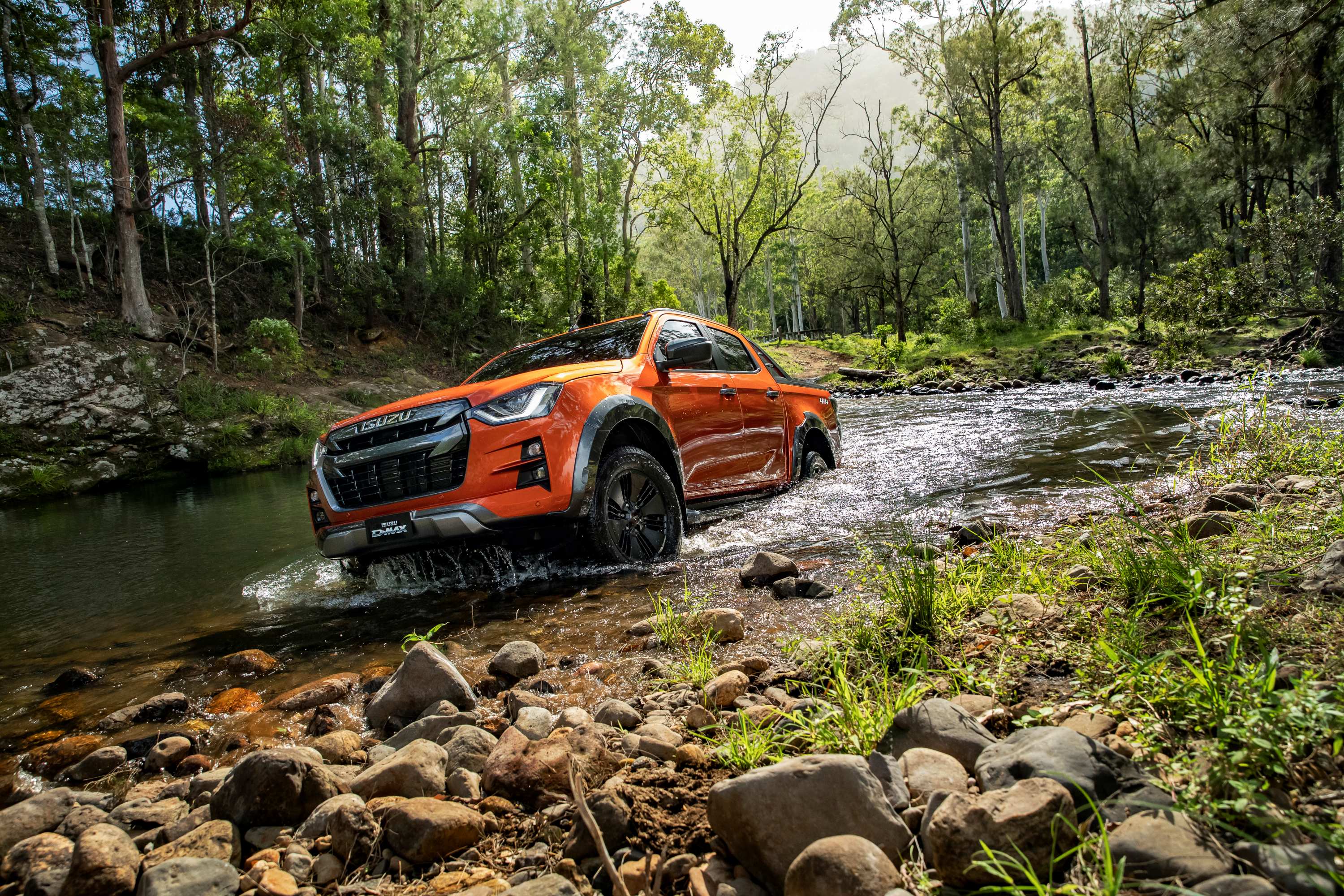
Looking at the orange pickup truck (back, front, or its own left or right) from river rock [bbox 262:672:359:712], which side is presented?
front

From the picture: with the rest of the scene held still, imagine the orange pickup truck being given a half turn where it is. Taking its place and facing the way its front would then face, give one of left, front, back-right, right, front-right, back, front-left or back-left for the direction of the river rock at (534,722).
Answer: back-right

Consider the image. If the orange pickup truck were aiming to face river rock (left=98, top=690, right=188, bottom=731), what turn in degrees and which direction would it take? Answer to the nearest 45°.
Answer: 0° — it already faces it

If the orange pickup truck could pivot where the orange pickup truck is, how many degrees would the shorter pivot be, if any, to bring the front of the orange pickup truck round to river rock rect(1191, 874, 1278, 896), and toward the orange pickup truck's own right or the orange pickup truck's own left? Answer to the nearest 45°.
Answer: approximately 45° to the orange pickup truck's own left

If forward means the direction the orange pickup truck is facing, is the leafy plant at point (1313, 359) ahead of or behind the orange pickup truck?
behind

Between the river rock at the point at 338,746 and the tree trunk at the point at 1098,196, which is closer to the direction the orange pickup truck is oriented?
the river rock

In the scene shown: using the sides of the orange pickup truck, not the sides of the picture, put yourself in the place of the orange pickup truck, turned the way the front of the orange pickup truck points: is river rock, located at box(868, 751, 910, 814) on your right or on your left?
on your left

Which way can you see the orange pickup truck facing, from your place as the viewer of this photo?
facing the viewer and to the left of the viewer

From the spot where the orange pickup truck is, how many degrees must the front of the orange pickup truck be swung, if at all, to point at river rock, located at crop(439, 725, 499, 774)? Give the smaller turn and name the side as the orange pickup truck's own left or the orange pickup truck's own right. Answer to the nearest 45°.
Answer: approximately 45° to the orange pickup truck's own left

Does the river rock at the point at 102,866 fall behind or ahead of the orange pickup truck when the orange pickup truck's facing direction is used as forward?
ahead

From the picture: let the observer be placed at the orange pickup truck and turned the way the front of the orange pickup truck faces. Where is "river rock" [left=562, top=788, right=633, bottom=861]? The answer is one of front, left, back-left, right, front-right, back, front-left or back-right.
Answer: front-left

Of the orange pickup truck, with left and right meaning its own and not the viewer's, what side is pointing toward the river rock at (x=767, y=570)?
left

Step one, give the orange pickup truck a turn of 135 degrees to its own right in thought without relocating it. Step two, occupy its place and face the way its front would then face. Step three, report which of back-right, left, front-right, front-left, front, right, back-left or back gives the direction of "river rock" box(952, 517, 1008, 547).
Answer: right

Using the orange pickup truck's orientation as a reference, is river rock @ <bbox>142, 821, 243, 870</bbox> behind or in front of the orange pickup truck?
in front
